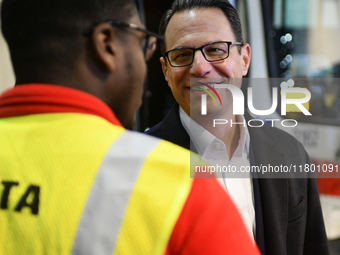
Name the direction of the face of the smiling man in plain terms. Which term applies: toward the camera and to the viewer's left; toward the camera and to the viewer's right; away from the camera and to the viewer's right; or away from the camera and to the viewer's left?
toward the camera and to the viewer's left

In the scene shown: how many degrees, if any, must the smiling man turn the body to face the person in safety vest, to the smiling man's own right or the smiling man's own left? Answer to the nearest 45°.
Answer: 0° — they already face them

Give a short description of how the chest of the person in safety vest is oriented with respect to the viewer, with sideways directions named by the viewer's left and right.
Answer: facing away from the viewer and to the right of the viewer

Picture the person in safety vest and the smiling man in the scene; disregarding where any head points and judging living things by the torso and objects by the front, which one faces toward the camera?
the smiling man

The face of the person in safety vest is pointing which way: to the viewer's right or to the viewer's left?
to the viewer's right

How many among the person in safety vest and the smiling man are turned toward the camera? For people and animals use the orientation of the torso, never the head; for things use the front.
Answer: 1

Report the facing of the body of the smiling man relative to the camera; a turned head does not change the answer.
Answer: toward the camera

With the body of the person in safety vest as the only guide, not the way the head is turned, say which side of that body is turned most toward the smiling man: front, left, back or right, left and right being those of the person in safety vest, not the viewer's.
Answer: front
